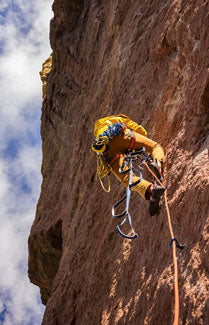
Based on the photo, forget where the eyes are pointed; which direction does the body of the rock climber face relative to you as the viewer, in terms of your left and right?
facing away from the viewer and to the right of the viewer
